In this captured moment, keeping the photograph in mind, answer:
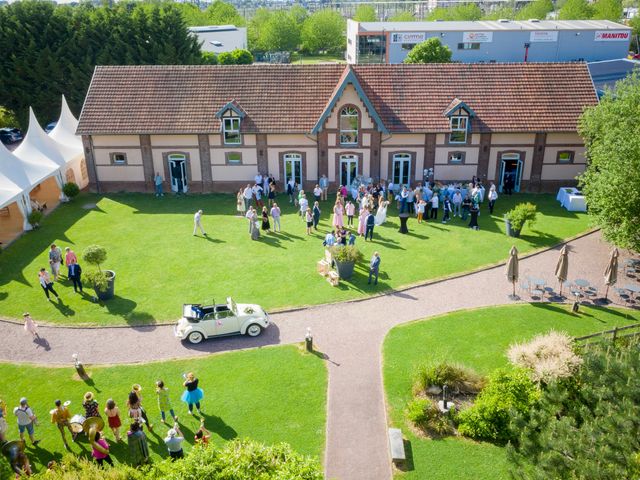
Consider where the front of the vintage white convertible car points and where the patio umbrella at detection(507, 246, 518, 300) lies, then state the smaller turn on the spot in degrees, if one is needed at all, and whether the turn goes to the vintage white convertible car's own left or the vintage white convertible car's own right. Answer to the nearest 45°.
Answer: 0° — it already faces it

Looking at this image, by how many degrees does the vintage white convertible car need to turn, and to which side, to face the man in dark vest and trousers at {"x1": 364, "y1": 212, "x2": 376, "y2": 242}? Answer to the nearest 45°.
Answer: approximately 45° to its left

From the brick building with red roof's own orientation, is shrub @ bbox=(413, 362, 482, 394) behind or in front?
in front

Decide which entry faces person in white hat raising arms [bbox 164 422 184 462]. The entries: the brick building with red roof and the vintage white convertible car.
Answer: the brick building with red roof

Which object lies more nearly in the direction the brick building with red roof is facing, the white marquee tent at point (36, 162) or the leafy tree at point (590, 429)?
the leafy tree

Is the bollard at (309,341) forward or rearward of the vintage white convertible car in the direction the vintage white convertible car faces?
forward

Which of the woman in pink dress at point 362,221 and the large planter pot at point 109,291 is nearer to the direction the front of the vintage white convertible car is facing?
the woman in pink dress

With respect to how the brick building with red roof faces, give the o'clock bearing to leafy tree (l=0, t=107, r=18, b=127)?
The leafy tree is roughly at 4 o'clock from the brick building with red roof.

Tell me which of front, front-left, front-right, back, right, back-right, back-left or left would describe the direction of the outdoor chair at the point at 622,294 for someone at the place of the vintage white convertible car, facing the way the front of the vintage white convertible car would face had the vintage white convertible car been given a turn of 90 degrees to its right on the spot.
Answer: left

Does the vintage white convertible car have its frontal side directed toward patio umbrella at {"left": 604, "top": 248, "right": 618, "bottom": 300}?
yes

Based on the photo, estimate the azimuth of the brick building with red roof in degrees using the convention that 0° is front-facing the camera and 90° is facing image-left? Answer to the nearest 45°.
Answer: approximately 0°

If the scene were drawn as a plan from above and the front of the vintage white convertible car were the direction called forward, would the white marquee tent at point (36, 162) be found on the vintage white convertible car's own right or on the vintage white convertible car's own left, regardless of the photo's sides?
on the vintage white convertible car's own left

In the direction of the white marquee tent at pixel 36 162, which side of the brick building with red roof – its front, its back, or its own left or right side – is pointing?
right

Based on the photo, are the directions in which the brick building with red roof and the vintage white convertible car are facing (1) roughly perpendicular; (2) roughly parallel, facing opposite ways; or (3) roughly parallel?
roughly perpendicular

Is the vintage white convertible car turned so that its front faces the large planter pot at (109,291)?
no

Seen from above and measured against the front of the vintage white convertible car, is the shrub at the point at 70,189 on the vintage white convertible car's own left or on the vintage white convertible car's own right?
on the vintage white convertible car's own left

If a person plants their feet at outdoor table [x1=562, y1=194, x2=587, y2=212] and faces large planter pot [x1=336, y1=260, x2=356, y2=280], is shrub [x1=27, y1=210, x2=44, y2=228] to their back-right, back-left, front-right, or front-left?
front-right

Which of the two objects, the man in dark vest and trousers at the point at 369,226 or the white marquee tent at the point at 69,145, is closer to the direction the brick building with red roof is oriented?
the man in dark vest and trousers

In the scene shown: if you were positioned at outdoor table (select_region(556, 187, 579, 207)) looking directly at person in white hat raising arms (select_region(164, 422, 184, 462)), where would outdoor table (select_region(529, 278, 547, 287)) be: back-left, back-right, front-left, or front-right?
front-left

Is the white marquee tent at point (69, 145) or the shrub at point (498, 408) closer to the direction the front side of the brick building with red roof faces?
the shrub

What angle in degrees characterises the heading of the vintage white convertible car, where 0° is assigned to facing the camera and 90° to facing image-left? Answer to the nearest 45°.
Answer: approximately 270°

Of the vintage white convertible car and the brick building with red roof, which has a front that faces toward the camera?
the brick building with red roof

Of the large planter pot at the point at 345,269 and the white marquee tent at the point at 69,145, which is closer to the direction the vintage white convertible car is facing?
the large planter pot
